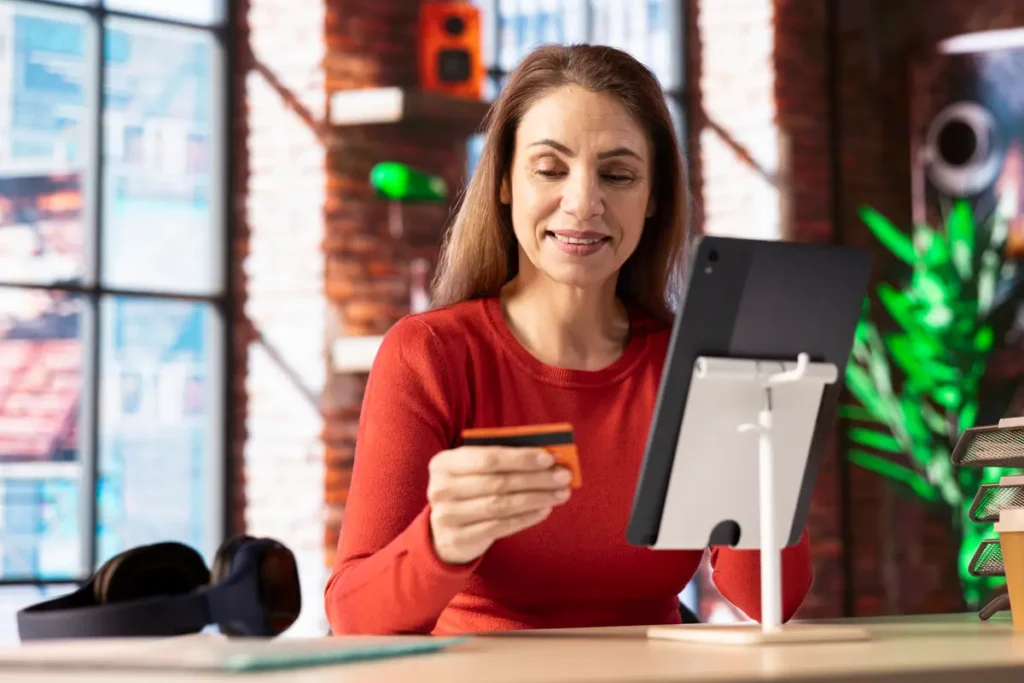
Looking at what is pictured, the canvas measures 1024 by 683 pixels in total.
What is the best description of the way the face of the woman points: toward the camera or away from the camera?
toward the camera

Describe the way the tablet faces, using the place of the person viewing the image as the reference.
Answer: facing away from the viewer

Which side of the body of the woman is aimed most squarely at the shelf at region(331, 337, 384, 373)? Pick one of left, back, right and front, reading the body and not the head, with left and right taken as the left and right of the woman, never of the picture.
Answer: back

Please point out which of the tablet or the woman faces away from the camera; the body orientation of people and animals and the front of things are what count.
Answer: the tablet

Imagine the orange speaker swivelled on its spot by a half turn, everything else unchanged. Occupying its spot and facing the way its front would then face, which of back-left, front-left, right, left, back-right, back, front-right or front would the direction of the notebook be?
back

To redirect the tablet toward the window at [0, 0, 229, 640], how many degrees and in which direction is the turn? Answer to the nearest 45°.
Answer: approximately 45° to its left

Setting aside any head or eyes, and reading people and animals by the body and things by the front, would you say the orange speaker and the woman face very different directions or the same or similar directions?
same or similar directions

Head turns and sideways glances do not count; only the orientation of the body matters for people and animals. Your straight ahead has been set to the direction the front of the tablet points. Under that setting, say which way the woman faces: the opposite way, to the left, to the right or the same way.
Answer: the opposite way

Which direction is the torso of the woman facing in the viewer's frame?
toward the camera

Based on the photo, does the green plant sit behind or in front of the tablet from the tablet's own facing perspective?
in front

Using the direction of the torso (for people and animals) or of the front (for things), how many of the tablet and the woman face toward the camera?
1

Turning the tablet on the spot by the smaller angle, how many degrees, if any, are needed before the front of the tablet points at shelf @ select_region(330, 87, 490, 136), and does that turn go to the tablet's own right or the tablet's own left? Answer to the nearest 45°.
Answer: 0° — it already faces it

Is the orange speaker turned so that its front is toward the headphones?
yes
